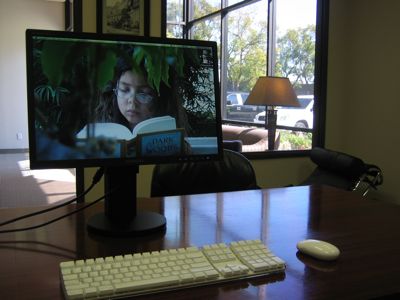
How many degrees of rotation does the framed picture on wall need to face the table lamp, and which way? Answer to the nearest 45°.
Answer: approximately 90° to its left

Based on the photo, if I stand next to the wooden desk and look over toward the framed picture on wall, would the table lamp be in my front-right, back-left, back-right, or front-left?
front-right

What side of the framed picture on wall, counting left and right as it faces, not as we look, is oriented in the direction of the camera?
front

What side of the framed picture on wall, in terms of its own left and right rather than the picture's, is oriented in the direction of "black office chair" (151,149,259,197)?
front

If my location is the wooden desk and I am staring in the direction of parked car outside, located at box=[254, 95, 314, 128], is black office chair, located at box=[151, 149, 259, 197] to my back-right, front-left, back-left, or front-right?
front-left

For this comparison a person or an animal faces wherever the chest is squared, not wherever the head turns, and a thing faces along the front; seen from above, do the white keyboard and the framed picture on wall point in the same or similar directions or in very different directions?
same or similar directions

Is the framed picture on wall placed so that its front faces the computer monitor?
yes

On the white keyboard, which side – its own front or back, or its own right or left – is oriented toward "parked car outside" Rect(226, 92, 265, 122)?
back

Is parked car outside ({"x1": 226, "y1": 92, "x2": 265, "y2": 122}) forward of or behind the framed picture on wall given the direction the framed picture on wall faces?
behind

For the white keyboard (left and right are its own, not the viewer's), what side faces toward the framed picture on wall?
back

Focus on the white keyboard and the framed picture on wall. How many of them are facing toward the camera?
2

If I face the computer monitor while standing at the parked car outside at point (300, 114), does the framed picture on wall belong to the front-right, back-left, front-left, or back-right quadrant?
front-right

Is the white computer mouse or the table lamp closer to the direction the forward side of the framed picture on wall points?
the white computer mouse
